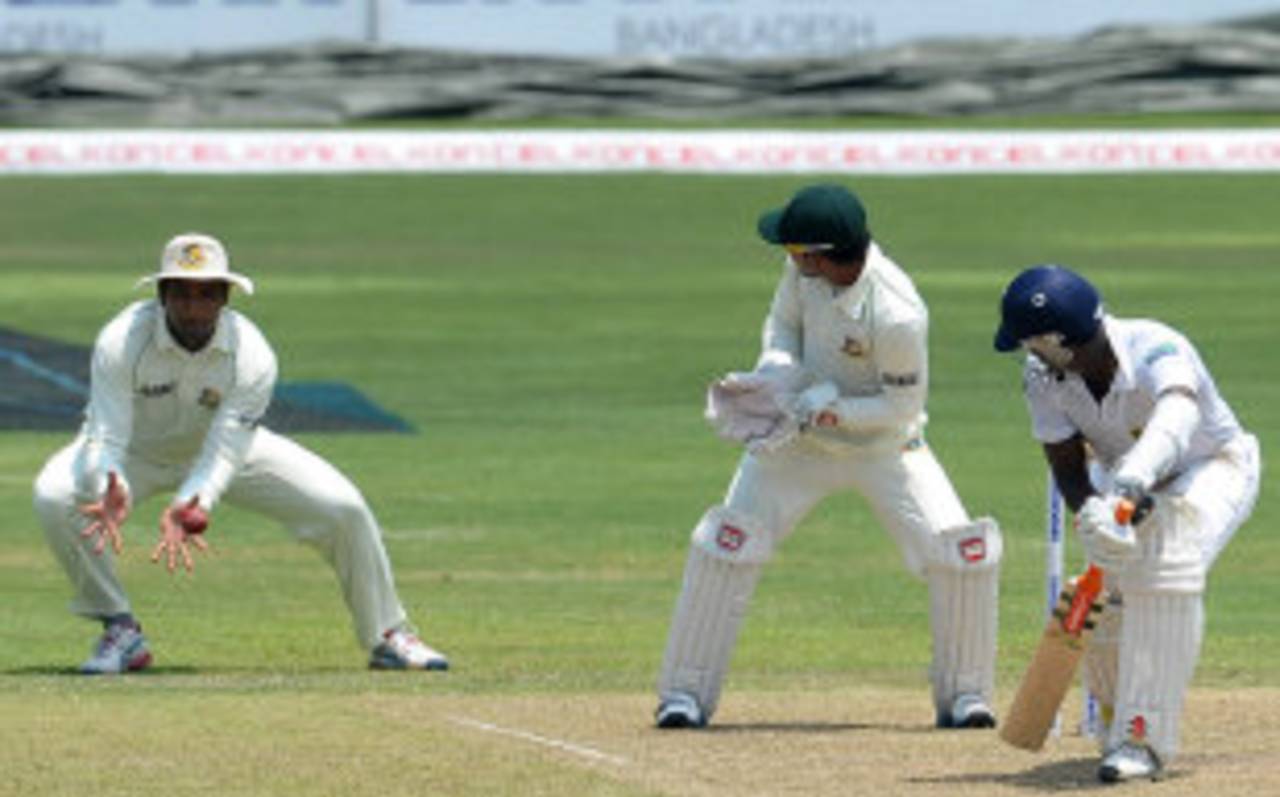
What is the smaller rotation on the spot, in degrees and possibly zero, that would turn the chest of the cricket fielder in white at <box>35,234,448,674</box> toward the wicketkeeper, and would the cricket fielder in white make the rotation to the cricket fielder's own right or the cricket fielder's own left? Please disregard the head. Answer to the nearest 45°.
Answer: approximately 45° to the cricket fielder's own left

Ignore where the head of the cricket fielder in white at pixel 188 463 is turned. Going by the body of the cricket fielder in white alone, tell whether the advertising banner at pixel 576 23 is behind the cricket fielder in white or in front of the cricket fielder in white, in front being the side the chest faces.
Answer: behind

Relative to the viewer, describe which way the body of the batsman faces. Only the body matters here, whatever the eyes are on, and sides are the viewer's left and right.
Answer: facing the viewer and to the left of the viewer

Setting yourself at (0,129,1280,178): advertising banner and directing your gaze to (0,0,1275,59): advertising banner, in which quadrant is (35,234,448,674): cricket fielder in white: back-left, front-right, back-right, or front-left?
back-left

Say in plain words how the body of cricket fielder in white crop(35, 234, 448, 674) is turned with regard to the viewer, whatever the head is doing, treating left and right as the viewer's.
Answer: facing the viewer

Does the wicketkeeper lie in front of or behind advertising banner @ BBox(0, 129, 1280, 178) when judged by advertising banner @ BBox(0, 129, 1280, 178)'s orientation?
in front

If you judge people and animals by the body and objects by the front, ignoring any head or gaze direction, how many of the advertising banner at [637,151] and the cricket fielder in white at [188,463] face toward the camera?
2

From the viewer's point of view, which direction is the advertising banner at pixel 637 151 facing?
toward the camera

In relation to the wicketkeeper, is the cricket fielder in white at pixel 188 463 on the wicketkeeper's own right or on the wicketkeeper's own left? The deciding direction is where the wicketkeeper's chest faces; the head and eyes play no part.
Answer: on the wicketkeeper's own right

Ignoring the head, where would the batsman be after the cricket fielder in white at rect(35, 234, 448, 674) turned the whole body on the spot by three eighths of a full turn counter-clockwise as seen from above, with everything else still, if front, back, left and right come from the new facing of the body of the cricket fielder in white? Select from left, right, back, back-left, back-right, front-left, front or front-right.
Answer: right
